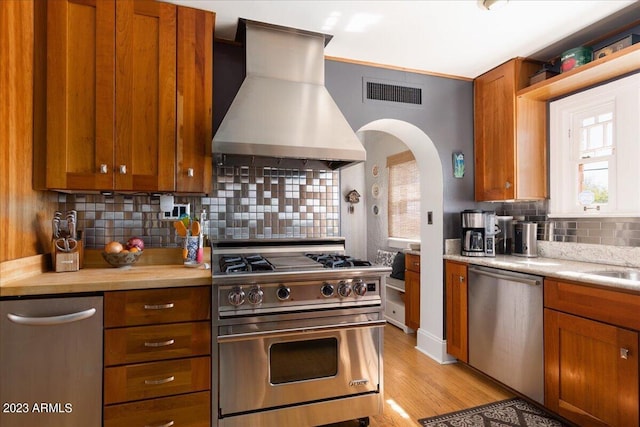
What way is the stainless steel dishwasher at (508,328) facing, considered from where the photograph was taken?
facing the viewer and to the left of the viewer

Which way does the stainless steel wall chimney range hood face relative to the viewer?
toward the camera

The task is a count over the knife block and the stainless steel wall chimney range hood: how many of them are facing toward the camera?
2

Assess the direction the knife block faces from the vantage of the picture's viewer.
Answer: facing the viewer

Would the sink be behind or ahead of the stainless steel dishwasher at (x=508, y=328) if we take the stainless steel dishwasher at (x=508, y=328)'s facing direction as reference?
behind

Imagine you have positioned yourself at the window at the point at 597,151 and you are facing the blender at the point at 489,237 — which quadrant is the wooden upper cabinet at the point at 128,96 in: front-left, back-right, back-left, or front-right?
front-left

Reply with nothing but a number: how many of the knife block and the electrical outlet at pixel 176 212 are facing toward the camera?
2

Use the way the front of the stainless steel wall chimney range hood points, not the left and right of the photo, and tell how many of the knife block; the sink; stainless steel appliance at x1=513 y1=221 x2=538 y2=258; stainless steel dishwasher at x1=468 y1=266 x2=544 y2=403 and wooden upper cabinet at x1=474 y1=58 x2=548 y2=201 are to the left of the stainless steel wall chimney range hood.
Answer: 4

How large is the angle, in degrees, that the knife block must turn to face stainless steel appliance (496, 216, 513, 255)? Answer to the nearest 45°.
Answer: approximately 90° to its left
